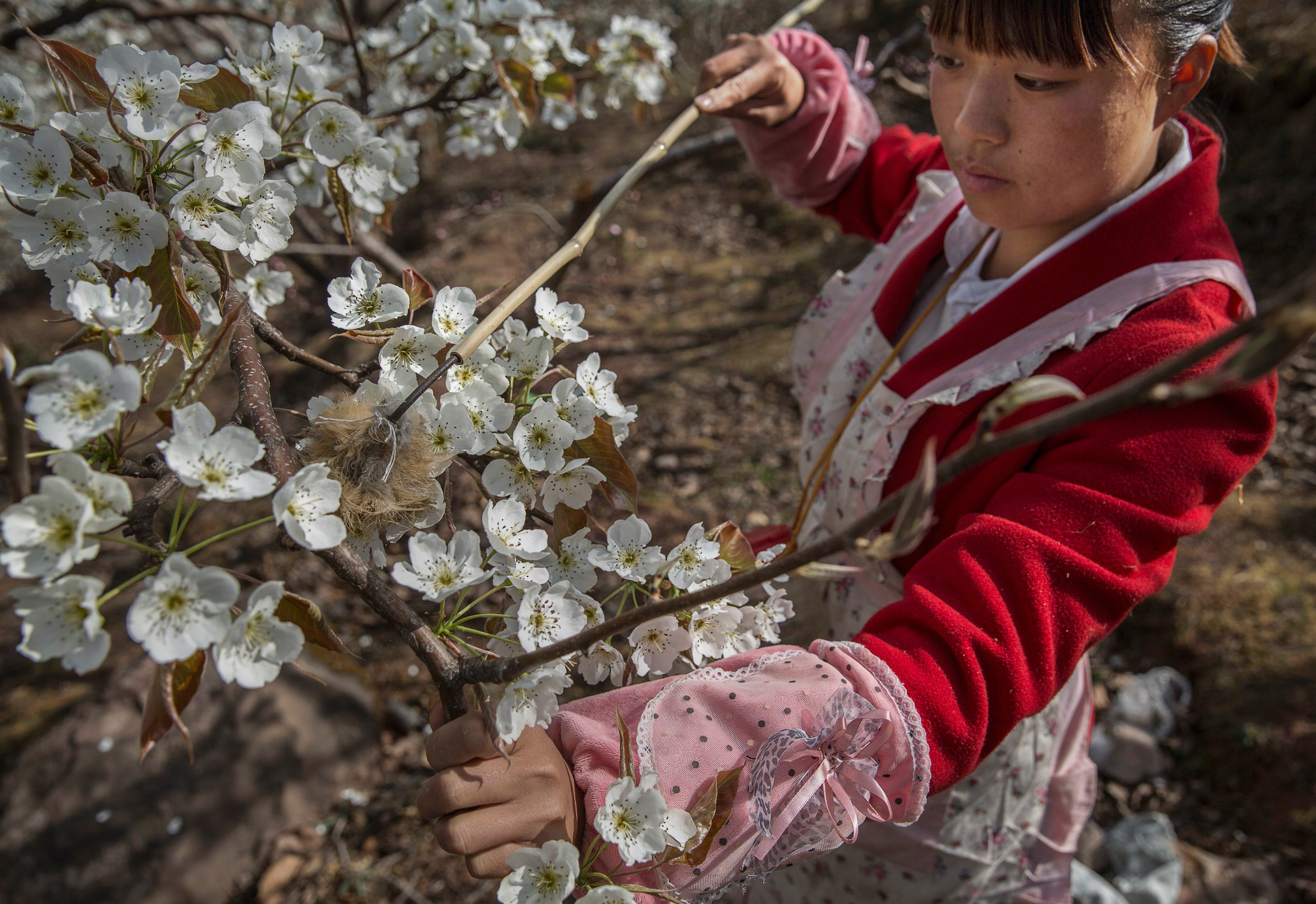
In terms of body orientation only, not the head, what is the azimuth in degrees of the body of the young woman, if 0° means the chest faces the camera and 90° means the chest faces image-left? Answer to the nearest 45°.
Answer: approximately 45°

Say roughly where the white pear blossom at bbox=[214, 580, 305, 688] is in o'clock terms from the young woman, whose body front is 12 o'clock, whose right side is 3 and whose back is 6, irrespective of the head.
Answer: The white pear blossom is roughly at 12 o'clock from the young woman.

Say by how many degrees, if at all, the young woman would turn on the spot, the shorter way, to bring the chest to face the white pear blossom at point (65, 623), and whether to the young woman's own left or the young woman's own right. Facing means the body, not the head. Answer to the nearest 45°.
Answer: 0° — they already face it
